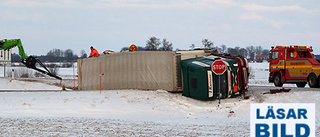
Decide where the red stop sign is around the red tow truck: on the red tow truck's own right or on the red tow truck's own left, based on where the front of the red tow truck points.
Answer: on the red tow truck's own left

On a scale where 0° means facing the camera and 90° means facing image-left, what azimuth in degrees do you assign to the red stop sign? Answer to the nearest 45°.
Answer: approximately 0°

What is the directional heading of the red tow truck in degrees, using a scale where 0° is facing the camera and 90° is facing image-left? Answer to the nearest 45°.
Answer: approximately 90°

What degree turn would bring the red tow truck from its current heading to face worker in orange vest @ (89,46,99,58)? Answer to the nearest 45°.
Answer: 0° — it already faces them

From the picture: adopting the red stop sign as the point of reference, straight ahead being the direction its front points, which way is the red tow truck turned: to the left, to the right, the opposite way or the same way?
to the right

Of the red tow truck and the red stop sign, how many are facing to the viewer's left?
1

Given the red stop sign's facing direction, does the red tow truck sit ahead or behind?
behind
